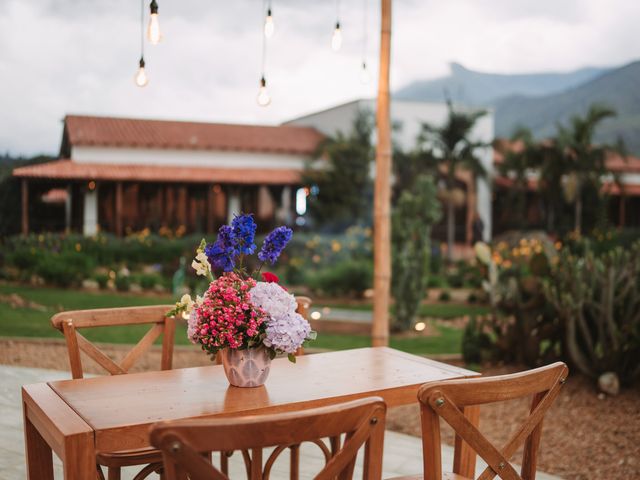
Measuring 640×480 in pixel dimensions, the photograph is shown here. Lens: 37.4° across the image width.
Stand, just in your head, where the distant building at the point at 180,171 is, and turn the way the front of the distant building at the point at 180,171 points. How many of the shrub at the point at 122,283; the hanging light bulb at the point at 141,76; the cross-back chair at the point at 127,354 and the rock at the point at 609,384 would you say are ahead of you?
4

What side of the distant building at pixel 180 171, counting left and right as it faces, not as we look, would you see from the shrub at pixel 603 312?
front

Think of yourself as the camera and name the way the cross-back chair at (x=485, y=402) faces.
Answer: facing away from the viewer and to the left of the viewer

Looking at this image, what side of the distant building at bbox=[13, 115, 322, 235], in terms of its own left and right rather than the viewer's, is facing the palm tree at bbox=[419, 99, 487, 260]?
left

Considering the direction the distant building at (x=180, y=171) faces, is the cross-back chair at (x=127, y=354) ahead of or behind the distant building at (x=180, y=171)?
ahead

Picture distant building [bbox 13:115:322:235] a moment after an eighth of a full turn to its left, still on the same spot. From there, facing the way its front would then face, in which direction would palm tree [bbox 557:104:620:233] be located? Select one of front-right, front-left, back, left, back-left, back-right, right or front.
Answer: front-left

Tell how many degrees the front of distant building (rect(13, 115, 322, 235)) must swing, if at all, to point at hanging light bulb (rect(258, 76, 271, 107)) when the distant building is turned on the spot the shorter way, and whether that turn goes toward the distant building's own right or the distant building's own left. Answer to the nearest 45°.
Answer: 0° — it already faces it

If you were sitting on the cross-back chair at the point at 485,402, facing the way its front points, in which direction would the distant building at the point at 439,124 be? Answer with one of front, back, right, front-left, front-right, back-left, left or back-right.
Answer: front-right

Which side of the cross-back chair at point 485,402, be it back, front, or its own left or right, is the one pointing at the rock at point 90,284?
front

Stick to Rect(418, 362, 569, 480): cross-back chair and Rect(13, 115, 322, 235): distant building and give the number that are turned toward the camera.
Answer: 1

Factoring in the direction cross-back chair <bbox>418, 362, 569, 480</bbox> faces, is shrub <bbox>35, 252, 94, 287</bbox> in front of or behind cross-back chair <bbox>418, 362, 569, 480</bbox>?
in front

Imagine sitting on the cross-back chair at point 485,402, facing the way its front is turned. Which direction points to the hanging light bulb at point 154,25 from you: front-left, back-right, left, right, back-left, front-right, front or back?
front

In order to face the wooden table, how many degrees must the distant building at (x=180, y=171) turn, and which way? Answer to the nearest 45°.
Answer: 0° — it already faces it

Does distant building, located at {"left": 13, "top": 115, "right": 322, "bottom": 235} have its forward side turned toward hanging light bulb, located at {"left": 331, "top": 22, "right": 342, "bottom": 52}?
yes

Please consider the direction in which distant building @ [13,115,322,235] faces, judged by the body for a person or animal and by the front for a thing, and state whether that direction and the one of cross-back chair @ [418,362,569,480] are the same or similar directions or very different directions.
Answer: very different directions
